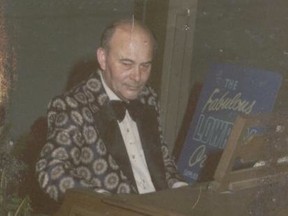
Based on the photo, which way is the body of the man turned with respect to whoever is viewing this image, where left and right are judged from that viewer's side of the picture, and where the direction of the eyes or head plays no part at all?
facing the viewer and to the right of the viewer

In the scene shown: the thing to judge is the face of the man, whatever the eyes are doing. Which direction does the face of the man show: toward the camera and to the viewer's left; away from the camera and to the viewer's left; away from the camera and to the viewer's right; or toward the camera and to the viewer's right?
toward the camera and to the viewer's right

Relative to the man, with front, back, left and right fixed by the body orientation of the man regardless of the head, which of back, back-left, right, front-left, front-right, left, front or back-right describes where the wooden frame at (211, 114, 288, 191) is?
front

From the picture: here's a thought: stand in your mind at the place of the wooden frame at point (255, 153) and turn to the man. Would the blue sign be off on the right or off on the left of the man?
right

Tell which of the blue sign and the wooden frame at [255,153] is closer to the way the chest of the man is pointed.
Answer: the wooden frame

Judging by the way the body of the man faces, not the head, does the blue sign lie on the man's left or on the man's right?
on the man's left
